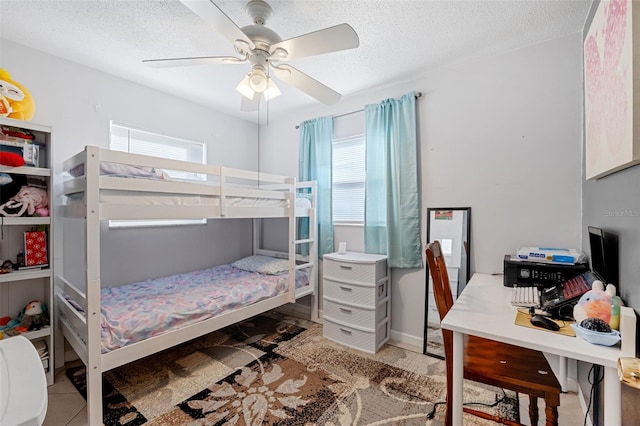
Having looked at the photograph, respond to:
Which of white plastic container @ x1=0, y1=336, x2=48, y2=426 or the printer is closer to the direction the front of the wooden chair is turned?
the printer

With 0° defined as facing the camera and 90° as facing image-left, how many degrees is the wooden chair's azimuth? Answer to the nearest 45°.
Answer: approximately 270°

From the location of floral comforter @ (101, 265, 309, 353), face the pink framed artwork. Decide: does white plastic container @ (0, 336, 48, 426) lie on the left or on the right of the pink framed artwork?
right

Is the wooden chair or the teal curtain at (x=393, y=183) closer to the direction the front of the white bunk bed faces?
the wooden chair

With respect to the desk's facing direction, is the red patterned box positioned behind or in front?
in front

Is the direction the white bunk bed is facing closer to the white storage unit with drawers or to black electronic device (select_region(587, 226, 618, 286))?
the black electronic device

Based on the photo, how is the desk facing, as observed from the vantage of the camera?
facing the viewer and to the left of the viewer
